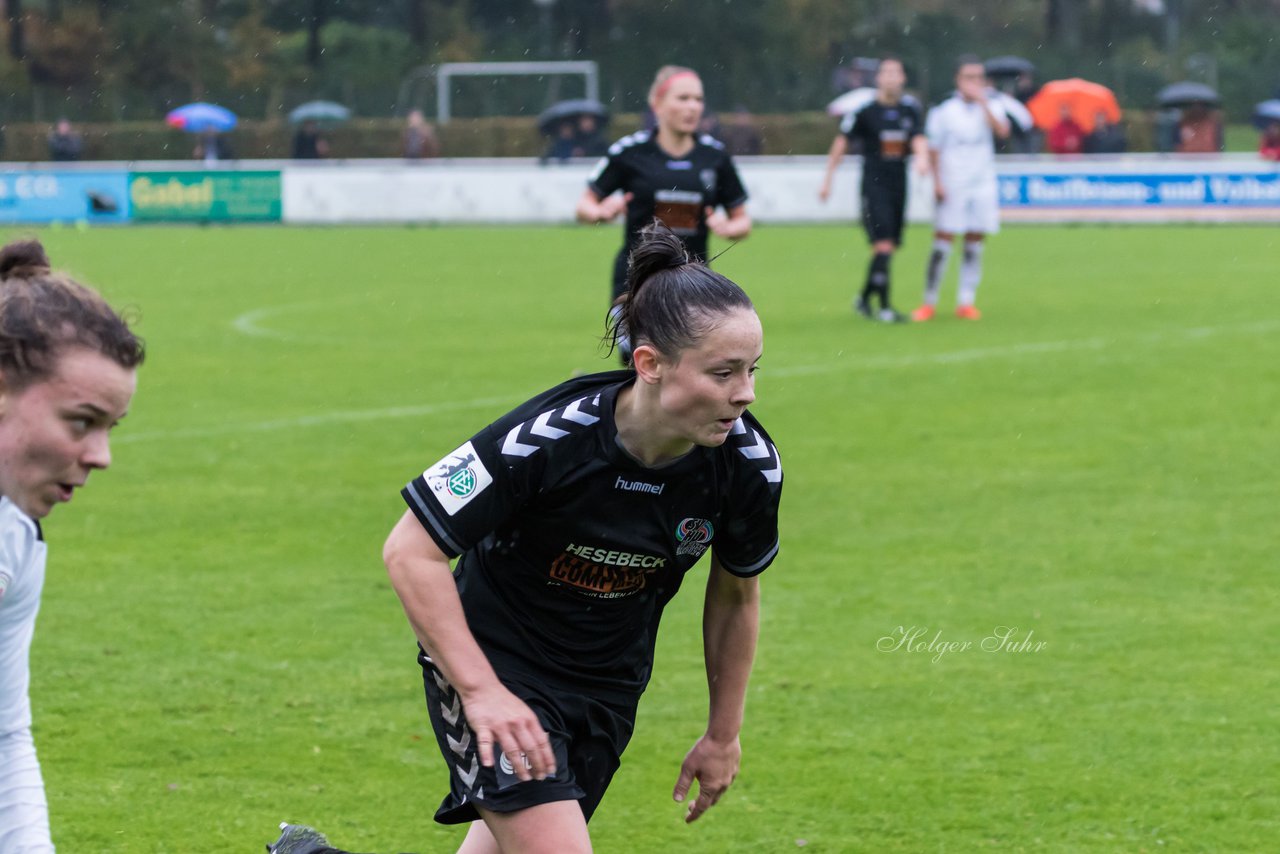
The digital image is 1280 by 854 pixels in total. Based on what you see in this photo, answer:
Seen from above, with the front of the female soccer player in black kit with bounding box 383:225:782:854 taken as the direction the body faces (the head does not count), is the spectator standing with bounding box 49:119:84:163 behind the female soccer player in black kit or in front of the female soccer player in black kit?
behind

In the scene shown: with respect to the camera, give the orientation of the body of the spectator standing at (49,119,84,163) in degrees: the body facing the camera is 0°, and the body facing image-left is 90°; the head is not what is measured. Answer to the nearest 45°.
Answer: approximately 0°

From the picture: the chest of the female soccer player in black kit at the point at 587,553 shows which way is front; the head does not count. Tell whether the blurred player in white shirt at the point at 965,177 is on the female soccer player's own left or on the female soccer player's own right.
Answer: on the female soccer player's own left

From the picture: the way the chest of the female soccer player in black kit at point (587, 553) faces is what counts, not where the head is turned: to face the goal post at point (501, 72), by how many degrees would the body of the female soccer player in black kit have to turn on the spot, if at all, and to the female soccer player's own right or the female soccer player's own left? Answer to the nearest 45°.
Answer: approximately 135° to the female soccer player's own left

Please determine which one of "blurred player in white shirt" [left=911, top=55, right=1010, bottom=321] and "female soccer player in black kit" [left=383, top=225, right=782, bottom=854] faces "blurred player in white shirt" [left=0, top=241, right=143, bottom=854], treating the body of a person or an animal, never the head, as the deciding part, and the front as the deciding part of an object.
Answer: "blurred player in white shirt" [left=911, top=55, right=1010, bottom=321]

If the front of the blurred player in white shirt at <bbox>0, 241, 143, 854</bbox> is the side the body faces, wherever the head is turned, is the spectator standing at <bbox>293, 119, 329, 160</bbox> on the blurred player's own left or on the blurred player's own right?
on the blurred player's own left

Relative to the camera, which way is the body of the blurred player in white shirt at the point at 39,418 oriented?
to the viewer's right
